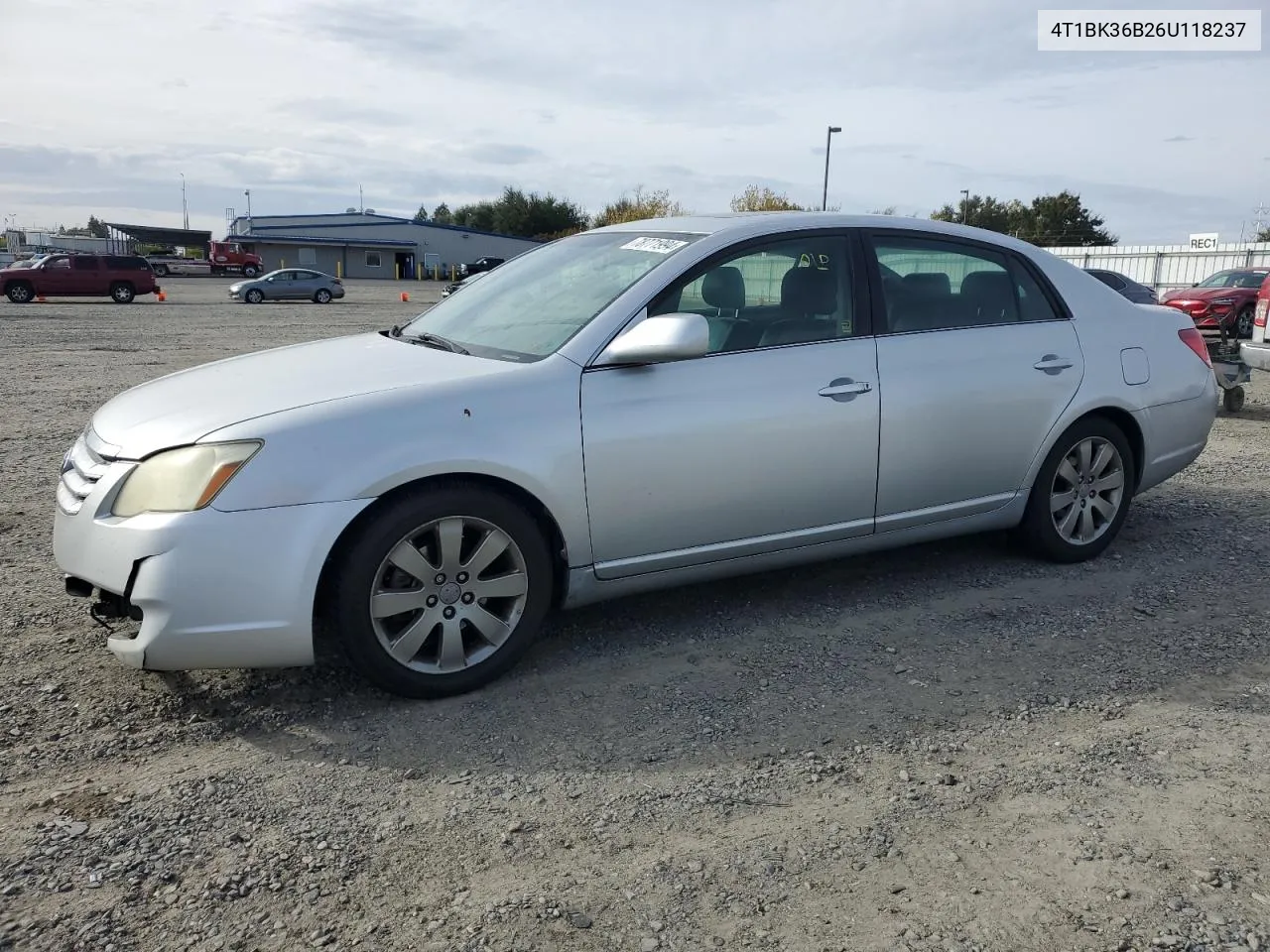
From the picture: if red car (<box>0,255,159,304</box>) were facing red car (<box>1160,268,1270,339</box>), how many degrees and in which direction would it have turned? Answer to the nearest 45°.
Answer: approximately 135° to its left

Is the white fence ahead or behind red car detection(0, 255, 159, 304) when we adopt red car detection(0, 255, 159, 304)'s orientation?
behind

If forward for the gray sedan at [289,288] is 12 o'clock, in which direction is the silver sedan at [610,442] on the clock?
the silver sedan at [610,442] is roughly at 9 o'clock from the gray sedan at [289,288].

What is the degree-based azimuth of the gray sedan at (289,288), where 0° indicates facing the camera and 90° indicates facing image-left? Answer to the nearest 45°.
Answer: approximately 90°

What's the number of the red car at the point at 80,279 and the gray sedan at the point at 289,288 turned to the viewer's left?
2

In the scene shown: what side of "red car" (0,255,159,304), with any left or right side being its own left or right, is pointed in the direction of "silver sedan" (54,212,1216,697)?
left

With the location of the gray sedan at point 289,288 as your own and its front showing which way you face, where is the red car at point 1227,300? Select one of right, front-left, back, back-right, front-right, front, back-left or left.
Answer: back-left

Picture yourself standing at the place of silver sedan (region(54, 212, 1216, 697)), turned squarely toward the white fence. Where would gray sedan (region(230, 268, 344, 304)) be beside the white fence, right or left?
left

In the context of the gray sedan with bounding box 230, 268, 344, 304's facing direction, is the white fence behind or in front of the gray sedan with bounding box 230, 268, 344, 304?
behind

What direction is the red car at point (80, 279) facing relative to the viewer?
to the viewer's left

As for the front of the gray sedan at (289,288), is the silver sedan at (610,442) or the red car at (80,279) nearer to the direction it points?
the red car

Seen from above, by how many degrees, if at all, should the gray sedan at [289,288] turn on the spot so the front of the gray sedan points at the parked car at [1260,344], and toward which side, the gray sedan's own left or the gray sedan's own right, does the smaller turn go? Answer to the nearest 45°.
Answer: approximately 90° to the gray sedan's own left

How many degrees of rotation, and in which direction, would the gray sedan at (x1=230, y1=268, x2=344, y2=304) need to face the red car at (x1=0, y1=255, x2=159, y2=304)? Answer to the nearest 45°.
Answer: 0° — it already faces it
